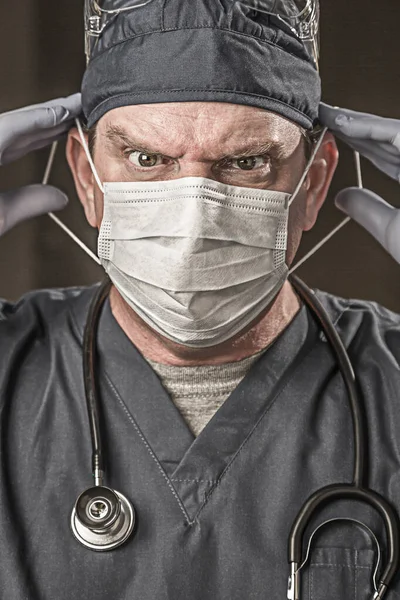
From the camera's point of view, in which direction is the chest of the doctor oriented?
toward the camera
